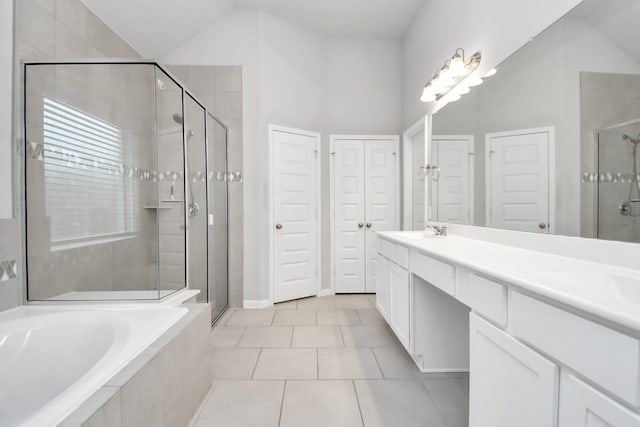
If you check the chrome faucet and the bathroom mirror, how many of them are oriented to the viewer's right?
0

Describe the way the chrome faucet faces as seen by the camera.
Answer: facing to the left of the viewer

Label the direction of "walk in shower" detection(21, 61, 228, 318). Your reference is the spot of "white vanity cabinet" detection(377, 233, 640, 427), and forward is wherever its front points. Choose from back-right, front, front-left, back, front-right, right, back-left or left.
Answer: front-right

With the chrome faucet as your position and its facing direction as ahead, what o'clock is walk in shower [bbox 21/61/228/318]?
The walk in shower is roughly at 11 o'clock from the chrome faucet.

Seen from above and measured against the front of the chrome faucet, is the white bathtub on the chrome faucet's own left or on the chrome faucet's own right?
on the chrome faucet's own left

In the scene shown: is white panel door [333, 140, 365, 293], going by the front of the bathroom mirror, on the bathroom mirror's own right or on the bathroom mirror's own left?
on the bathroom mirror's own right

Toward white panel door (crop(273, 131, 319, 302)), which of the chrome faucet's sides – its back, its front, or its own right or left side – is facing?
front

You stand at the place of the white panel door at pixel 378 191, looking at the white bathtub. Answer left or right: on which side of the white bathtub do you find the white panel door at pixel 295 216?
right

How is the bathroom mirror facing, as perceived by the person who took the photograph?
facing the viewer and to the left of the viewer

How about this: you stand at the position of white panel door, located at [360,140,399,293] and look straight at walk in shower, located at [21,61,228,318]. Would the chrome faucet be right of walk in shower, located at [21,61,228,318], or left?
left

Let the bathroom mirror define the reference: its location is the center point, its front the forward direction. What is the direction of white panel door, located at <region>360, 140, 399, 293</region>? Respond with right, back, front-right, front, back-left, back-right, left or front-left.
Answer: right

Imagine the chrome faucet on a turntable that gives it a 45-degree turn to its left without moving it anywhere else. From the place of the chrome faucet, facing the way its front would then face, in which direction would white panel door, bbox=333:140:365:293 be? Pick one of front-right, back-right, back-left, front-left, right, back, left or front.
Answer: right
